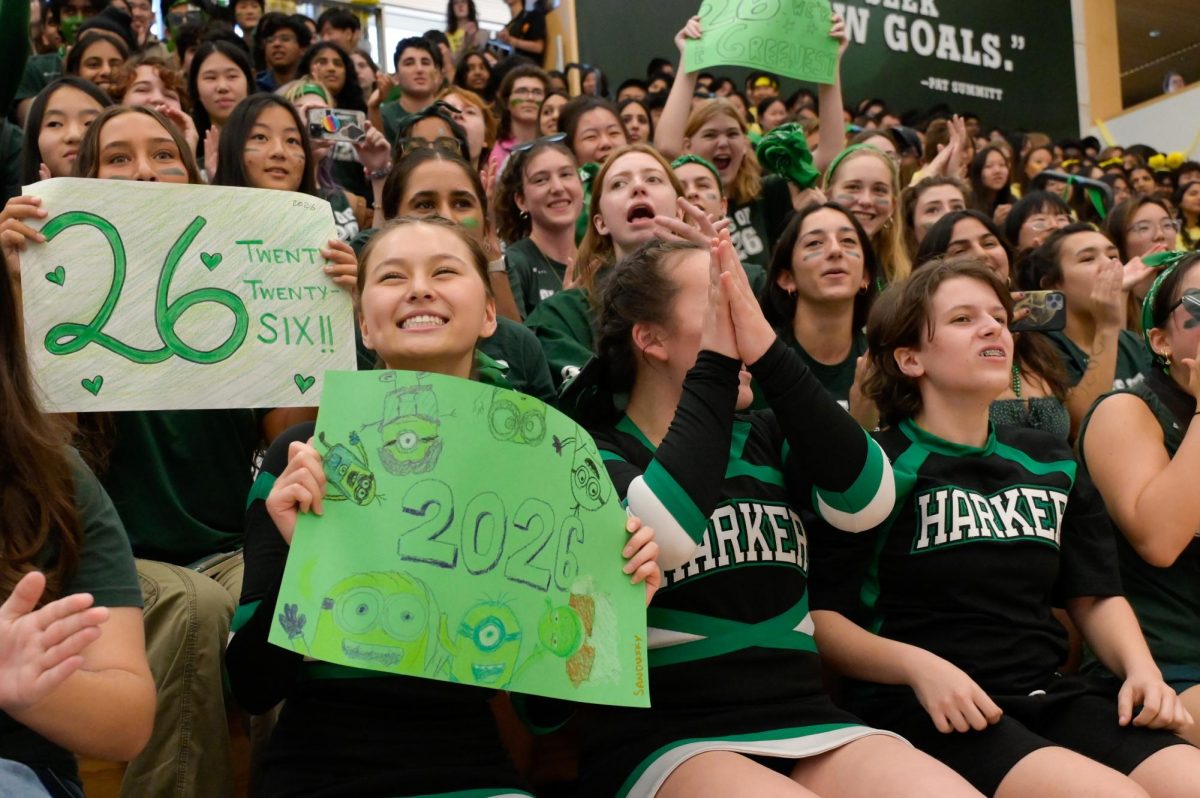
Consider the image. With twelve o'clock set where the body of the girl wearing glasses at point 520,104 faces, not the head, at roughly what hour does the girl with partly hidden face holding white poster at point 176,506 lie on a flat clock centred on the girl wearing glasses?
The girl with partly hidden face holding white poster is roughly at 2 o'clock from the girl wearing glasses.

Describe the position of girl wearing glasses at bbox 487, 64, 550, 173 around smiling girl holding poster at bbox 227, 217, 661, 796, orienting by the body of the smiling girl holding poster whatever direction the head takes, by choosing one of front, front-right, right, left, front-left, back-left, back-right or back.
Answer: back

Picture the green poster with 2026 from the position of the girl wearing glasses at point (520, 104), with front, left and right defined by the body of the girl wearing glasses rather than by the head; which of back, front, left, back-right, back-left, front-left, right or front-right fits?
front-right

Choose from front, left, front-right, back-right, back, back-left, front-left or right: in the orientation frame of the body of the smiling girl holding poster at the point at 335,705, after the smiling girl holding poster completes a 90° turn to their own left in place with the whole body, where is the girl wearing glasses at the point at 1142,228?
front-left

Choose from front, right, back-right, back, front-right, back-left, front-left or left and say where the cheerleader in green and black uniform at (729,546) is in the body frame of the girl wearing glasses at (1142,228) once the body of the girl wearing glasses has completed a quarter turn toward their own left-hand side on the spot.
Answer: back-right

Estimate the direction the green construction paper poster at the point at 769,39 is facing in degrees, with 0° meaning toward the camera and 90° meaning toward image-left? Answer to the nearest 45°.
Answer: approximately 0°

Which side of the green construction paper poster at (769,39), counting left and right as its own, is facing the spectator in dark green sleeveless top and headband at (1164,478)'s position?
front

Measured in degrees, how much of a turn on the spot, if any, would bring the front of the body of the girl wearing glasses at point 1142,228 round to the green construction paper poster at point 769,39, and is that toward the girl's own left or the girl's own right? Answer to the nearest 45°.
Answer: approximately 90° to the girl's own right

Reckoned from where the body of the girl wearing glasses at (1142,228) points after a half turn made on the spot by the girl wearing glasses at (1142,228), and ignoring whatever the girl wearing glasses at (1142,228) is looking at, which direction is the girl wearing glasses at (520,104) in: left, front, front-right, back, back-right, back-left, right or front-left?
front-left

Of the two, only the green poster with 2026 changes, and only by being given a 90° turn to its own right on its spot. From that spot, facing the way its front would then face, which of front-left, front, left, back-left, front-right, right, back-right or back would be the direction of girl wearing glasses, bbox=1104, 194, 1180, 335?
back-right

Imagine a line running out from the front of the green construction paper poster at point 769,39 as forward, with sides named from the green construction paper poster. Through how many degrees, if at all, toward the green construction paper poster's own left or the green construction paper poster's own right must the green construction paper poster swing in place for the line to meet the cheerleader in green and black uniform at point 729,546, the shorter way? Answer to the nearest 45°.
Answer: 0° — it already faces them

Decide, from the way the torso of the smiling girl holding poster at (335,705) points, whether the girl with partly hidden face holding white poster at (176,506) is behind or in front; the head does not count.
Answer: behind

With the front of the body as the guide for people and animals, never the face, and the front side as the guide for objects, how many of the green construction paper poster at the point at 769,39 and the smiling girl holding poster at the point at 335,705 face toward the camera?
2
